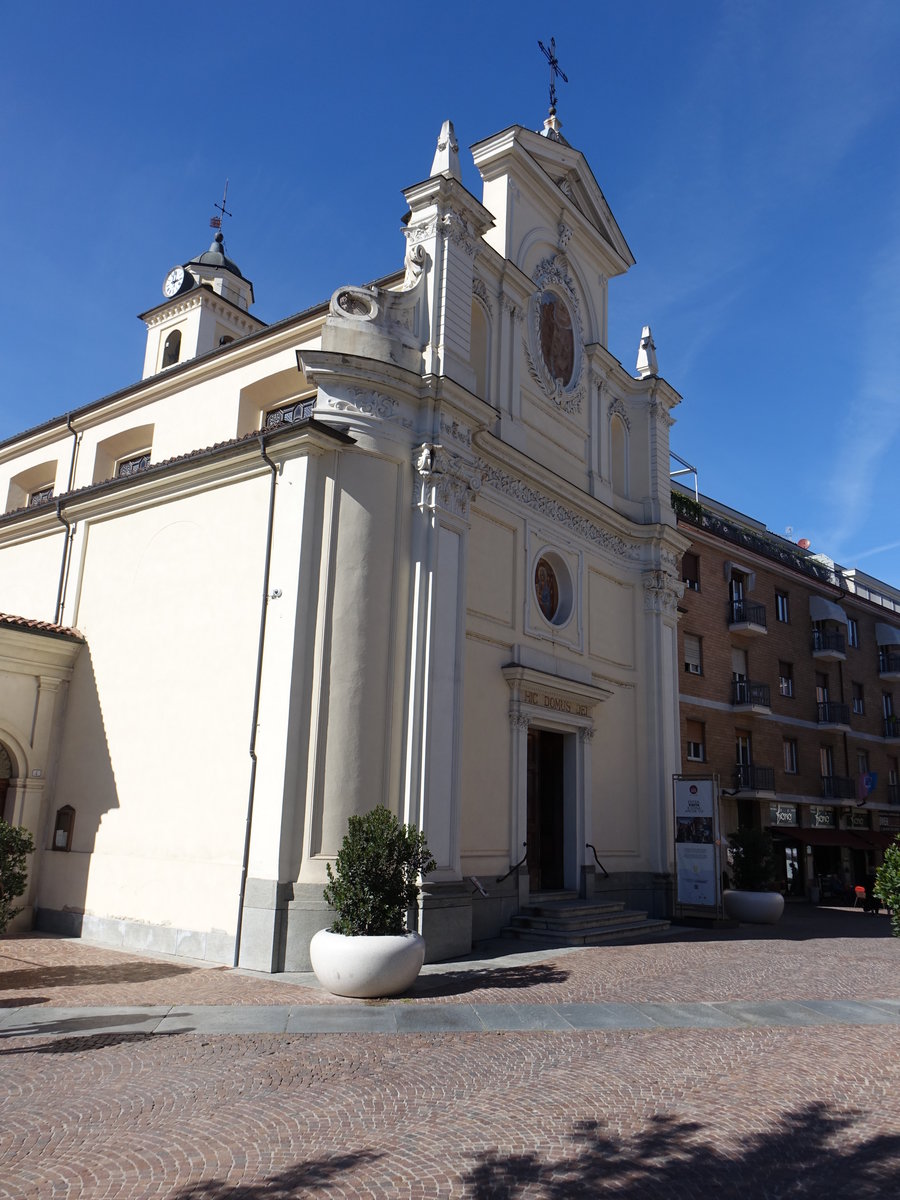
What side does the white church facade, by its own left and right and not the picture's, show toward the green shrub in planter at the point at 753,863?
left

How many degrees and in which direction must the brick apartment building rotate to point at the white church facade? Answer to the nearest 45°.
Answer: approximately 45° to its right

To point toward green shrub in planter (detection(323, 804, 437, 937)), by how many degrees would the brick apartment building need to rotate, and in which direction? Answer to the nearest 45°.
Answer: approximately 45° to its right

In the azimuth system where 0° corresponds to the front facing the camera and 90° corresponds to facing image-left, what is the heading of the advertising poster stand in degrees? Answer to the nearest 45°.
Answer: approximately 0°
